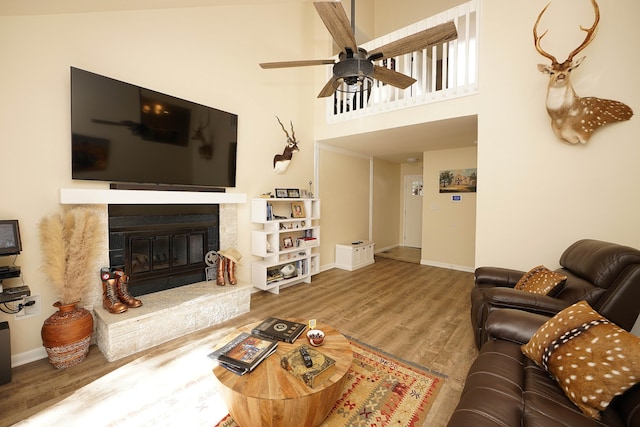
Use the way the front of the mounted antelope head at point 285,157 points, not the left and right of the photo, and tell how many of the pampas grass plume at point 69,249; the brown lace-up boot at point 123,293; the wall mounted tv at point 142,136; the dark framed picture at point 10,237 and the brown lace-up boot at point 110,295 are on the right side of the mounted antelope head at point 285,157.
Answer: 5

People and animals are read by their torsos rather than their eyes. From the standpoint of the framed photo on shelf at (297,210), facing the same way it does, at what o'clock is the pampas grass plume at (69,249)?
The pampas grass plume is roughly at 3 o'clock from the framed photo on shelf.

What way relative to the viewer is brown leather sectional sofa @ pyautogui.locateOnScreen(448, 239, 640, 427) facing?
to the viewer's left

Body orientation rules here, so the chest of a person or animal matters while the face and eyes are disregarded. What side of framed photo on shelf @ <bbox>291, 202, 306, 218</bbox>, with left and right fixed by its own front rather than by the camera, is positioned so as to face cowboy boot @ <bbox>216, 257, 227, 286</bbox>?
right

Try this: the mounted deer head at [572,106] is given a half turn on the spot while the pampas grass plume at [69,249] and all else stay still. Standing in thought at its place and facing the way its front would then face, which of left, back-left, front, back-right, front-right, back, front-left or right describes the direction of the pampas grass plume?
back-left

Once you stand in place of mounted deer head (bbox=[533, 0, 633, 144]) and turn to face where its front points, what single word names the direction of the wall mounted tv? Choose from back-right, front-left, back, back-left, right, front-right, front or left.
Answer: front-right

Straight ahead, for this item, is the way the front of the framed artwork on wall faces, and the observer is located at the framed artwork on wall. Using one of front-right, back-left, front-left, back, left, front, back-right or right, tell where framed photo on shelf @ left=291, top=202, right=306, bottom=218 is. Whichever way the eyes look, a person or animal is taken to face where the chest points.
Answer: front-right

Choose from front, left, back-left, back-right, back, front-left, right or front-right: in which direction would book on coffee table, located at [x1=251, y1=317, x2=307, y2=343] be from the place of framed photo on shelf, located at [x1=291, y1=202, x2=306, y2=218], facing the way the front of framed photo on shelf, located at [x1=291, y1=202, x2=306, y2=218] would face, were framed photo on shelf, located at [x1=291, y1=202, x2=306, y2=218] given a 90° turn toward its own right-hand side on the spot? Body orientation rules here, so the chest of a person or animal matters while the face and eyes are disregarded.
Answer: front-left

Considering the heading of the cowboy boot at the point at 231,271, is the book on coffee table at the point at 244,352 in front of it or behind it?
in front

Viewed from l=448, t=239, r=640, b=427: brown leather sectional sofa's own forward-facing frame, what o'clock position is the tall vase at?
The tall vase is roughly at 11 o'clock from the brown leather sectional sofa.

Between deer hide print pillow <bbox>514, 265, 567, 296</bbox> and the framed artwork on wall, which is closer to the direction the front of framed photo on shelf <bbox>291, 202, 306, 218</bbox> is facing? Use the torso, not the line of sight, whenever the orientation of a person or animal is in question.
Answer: the deer hide print pillow
